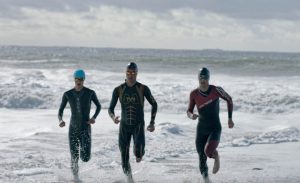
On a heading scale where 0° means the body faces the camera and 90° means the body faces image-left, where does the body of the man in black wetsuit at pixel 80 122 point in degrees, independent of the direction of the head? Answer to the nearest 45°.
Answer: approximately 0°

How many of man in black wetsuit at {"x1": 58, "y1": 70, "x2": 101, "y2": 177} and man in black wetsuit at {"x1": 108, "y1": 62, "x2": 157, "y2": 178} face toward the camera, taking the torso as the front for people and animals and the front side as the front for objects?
2

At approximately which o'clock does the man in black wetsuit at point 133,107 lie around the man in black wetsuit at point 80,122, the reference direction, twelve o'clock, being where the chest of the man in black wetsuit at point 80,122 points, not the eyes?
the man in black wetsuit at point 133,107 is roughly at 10 o'clock from the man in black wetsuit at point 80,122.

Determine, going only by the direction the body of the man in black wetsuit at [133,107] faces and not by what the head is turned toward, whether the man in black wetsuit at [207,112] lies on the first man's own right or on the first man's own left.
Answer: on the first man's own left

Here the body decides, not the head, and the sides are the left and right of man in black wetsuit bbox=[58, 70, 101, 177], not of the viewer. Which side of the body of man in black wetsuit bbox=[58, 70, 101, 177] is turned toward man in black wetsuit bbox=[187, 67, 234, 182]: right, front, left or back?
left
